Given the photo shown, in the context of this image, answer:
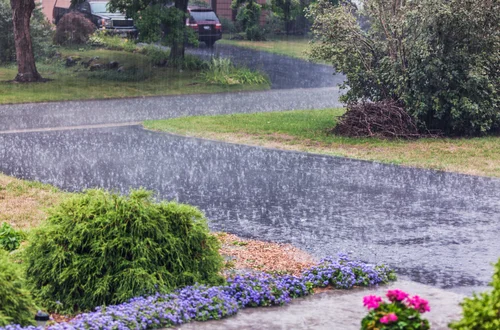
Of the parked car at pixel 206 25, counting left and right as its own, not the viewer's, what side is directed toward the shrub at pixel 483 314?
back

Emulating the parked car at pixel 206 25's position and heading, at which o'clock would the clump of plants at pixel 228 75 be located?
The clump of plants is roughly at 6 o'clock from the parked car.

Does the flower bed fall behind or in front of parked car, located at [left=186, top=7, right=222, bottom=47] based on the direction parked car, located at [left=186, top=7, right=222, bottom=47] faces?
behind

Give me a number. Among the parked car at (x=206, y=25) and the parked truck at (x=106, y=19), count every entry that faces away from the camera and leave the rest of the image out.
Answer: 1

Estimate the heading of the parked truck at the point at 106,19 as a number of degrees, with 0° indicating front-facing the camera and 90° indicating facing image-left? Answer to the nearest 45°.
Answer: approximately 315°

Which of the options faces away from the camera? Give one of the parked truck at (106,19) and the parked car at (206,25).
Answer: the parked car at (206,25)

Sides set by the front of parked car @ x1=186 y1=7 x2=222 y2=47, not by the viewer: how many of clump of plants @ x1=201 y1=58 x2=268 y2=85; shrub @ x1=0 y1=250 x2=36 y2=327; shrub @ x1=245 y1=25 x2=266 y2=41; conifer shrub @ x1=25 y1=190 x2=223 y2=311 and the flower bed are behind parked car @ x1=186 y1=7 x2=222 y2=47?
4

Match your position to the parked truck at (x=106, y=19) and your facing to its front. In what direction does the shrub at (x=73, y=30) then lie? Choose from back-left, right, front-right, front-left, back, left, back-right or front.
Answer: right

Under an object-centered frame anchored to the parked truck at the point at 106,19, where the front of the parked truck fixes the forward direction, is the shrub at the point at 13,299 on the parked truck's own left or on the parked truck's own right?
on the parked truck's own right

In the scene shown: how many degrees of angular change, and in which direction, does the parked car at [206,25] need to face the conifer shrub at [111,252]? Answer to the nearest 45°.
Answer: approximately 180°

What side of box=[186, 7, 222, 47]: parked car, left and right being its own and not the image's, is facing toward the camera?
back

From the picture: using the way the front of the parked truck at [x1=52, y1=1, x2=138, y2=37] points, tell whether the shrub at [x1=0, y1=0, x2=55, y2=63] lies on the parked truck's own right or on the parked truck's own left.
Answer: on the parked truck's own right

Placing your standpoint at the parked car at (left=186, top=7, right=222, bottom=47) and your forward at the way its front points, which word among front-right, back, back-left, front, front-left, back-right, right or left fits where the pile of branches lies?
back
